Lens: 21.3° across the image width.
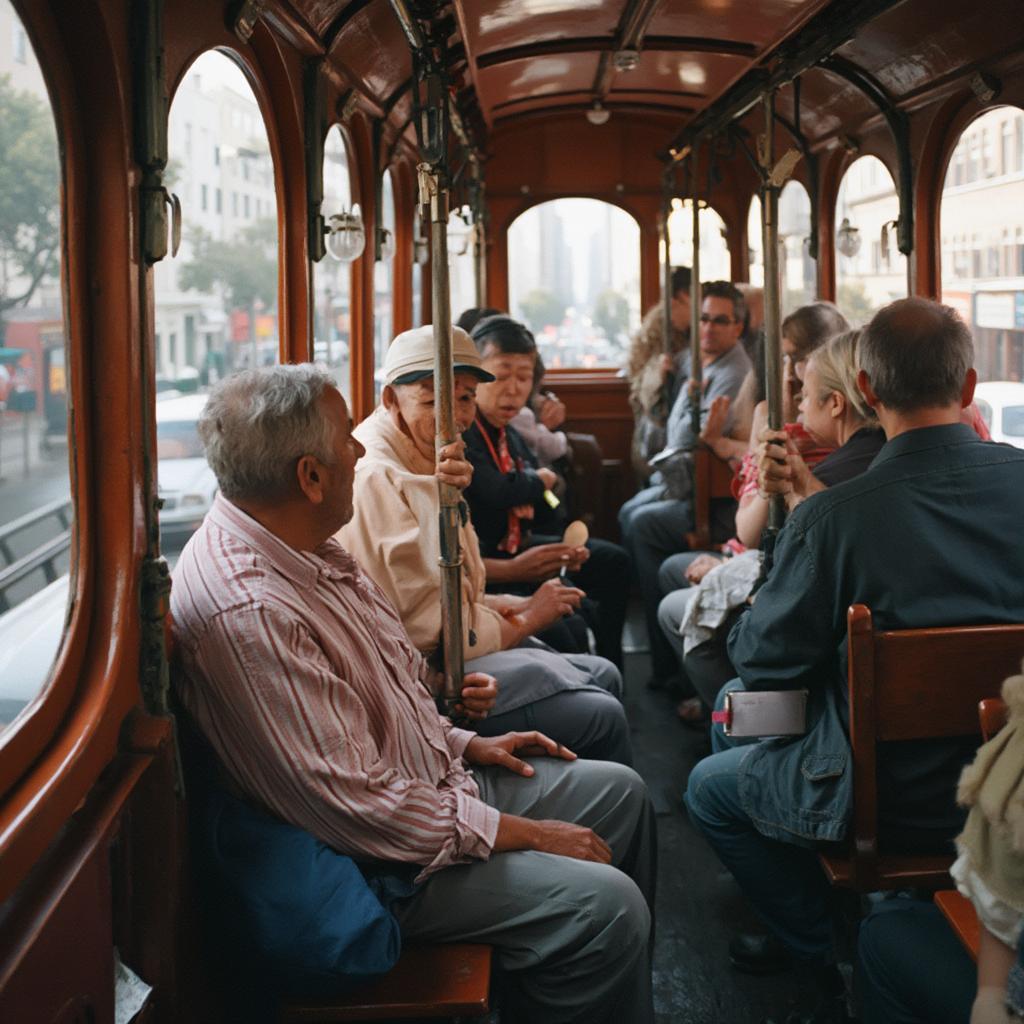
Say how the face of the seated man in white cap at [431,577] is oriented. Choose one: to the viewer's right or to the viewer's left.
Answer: to the viewer's right

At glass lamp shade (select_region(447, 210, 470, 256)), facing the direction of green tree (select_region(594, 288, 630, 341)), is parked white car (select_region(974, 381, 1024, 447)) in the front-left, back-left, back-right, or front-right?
back-right

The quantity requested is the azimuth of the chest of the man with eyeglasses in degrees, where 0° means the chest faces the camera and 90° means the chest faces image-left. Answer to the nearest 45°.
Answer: approximately 45°

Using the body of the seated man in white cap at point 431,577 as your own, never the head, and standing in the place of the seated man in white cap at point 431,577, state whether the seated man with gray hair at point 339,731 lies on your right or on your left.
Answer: on your right

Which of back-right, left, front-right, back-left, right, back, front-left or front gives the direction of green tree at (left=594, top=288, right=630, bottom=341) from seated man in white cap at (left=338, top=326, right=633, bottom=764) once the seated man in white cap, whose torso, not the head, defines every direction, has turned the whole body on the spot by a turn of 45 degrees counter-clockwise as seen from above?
left

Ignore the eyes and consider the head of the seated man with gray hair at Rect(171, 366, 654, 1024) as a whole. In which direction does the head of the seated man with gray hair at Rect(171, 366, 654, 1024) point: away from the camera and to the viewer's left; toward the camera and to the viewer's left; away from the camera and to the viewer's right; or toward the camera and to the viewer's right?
away from the camera and to the viewer's right

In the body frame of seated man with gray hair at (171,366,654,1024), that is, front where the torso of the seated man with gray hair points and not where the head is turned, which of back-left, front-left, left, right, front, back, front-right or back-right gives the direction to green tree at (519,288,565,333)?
left

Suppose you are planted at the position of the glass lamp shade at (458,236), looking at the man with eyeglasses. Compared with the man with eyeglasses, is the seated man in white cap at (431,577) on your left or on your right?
right

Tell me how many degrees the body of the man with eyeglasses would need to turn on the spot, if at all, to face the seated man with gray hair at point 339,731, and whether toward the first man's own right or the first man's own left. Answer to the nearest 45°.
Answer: approximately 45° to the first man's own left

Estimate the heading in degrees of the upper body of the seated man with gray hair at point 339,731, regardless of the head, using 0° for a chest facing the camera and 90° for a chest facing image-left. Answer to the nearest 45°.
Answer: approximately 270°

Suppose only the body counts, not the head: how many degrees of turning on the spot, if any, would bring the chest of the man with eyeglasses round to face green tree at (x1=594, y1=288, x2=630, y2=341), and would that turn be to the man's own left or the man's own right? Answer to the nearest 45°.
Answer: approximately 135° to the man's own right

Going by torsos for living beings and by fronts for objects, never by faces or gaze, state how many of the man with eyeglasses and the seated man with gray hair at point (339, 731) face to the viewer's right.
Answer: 1

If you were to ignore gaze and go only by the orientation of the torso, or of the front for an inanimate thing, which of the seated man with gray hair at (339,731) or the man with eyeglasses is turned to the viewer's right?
the seated man with gray hair

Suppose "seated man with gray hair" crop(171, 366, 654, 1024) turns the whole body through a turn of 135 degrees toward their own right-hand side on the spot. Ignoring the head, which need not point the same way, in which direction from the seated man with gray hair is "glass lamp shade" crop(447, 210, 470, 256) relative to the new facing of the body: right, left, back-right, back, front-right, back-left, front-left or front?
back-right

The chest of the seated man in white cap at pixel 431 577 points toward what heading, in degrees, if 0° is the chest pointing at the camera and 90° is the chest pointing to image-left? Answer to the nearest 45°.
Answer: approximately 315°
